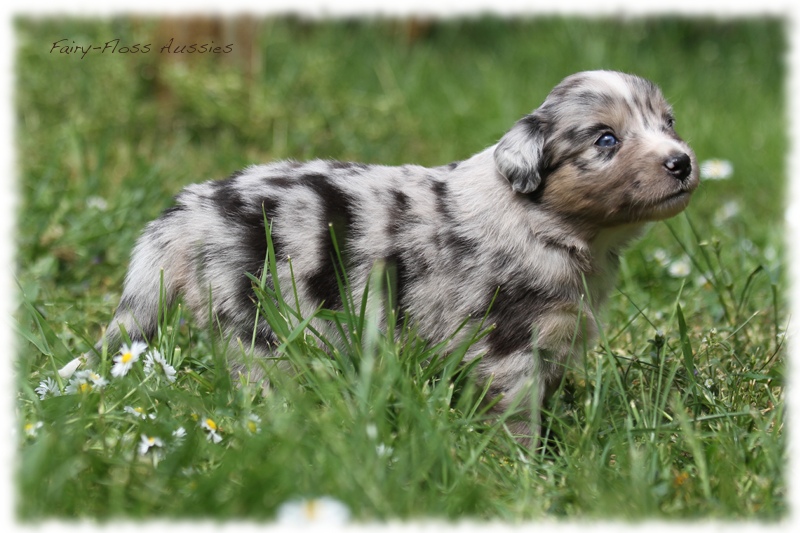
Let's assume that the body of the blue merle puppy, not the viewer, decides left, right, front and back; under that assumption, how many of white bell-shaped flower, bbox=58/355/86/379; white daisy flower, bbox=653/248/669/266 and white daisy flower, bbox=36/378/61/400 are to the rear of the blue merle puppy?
2

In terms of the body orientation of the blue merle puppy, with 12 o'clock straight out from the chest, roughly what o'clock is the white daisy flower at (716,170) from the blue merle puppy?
The white daisy flower is roughly at 10 o'clock from the blue merle puppy.

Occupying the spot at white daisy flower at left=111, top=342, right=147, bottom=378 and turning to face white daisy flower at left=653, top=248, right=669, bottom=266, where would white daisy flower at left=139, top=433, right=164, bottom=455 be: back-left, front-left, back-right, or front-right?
back-right

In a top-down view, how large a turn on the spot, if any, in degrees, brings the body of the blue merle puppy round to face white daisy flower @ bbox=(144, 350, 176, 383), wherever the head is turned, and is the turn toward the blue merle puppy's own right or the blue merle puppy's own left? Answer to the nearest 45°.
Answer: approximately 180°

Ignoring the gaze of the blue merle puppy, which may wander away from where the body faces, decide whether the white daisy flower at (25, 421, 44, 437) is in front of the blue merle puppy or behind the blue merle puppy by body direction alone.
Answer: behind

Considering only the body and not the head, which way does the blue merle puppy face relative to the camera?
to the viewer's right

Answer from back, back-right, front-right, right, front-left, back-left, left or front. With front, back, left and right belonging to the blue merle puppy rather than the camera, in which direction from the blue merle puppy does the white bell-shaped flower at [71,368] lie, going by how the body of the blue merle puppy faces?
back
